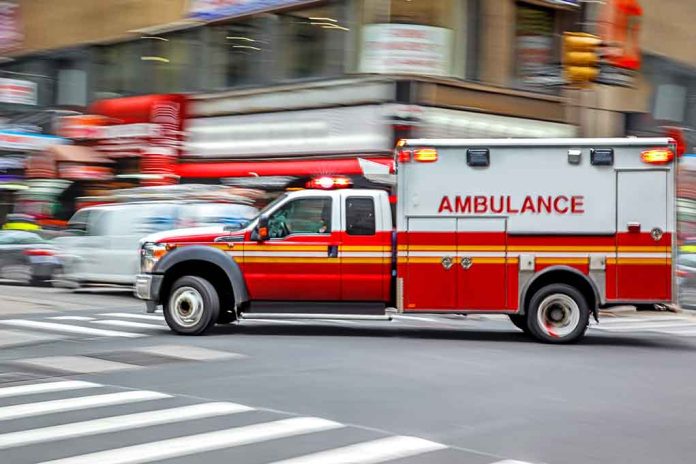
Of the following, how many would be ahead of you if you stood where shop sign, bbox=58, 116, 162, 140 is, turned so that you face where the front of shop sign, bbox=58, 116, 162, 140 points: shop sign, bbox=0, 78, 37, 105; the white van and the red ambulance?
2

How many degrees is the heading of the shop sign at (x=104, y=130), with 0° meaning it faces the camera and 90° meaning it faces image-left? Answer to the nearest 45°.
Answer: approximately 0°

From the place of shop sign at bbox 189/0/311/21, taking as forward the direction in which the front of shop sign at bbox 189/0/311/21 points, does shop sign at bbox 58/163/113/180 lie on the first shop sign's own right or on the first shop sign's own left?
on the first shop sign's own right

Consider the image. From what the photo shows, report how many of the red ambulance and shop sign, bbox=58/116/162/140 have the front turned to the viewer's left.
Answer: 1

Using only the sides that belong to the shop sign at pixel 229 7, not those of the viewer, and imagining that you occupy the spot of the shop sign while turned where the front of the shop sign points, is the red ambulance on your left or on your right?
on your left

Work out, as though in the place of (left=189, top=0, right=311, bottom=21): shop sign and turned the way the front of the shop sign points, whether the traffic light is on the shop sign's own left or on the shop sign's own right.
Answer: on the shop sign's own left

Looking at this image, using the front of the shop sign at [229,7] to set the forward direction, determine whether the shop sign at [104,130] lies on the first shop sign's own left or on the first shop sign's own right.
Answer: on the first shop sign's own right

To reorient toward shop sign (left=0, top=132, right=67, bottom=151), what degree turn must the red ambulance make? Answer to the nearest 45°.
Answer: approximately 45° to its right

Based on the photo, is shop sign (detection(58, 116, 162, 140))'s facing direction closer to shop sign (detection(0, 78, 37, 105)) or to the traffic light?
the traffic light

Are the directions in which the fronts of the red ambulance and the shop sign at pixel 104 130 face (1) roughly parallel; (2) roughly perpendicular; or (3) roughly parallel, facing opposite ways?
roughly perpendicular

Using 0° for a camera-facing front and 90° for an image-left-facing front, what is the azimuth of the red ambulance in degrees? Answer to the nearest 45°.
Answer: approximately 90°

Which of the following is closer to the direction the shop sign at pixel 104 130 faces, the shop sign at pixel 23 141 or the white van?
the white van

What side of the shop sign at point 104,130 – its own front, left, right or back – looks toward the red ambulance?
front

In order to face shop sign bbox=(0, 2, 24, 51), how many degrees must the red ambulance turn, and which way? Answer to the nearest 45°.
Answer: approximately 45° to its right
